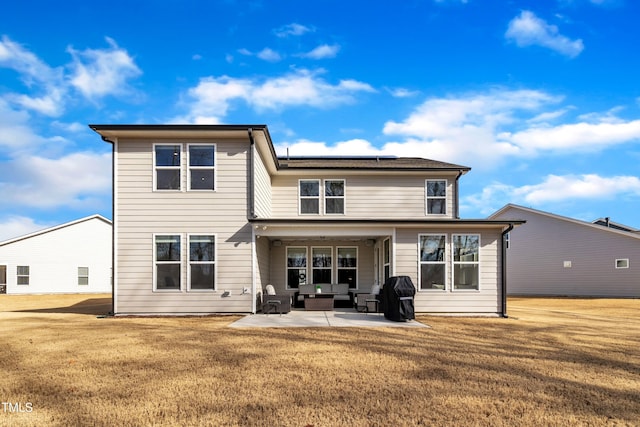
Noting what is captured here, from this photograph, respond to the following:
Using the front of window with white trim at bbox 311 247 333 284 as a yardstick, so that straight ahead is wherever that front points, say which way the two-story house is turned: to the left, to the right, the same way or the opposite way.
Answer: the opposite way

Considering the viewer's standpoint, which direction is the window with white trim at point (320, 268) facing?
facing the viewer

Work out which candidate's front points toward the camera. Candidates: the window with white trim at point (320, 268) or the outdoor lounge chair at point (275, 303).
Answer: the window with white trim

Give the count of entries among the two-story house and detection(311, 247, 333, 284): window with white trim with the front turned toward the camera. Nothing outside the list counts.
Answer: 1

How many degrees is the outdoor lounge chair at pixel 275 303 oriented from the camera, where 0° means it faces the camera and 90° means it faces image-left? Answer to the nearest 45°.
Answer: approximately 270°

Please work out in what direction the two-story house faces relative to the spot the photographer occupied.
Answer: facing away from the viewer

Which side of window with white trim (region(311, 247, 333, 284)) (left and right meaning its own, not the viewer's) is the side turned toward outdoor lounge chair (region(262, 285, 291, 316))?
front
